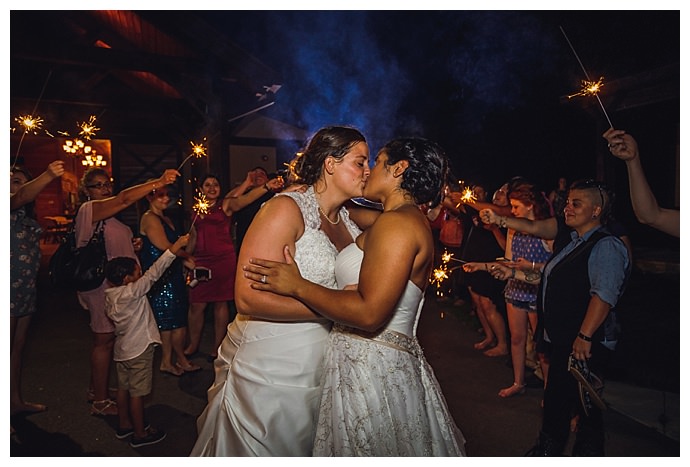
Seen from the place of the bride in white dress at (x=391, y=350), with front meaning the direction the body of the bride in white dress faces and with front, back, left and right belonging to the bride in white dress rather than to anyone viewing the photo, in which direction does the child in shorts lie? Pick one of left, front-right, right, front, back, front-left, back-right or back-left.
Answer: front-right

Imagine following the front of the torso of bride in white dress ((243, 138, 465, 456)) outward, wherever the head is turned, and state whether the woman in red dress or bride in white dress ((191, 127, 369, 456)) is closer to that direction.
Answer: the bride in white dress

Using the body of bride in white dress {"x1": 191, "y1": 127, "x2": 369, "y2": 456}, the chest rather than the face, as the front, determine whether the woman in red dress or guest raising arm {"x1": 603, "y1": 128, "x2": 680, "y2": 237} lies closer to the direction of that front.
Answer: the guest raising arm

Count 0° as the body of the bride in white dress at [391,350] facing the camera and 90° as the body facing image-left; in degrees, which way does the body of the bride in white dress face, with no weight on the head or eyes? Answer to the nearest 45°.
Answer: approximately 90°

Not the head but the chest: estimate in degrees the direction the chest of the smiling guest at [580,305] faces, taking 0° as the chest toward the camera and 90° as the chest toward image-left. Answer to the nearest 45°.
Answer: approximately 90°

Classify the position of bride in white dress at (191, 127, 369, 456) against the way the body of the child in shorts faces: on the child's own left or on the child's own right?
on the child's own right

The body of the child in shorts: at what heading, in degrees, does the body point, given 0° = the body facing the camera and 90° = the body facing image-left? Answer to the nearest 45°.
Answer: approximately 225°

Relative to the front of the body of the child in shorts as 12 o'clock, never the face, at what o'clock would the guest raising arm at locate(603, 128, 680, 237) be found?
The guest raising arm is roughly at 3 o'clock from the child in shorts.

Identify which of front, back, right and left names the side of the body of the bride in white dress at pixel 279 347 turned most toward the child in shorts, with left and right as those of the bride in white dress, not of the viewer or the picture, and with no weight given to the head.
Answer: back

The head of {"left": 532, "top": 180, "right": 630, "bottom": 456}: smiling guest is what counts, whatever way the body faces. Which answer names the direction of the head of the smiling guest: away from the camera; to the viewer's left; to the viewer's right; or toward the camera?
to the viewer's left

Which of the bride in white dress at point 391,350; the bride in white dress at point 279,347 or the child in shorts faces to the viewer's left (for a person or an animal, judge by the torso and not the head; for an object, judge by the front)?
the bride in white dress at point 391,350

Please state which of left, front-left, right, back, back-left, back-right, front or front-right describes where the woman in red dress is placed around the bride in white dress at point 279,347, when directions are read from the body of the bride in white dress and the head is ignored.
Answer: back-left
